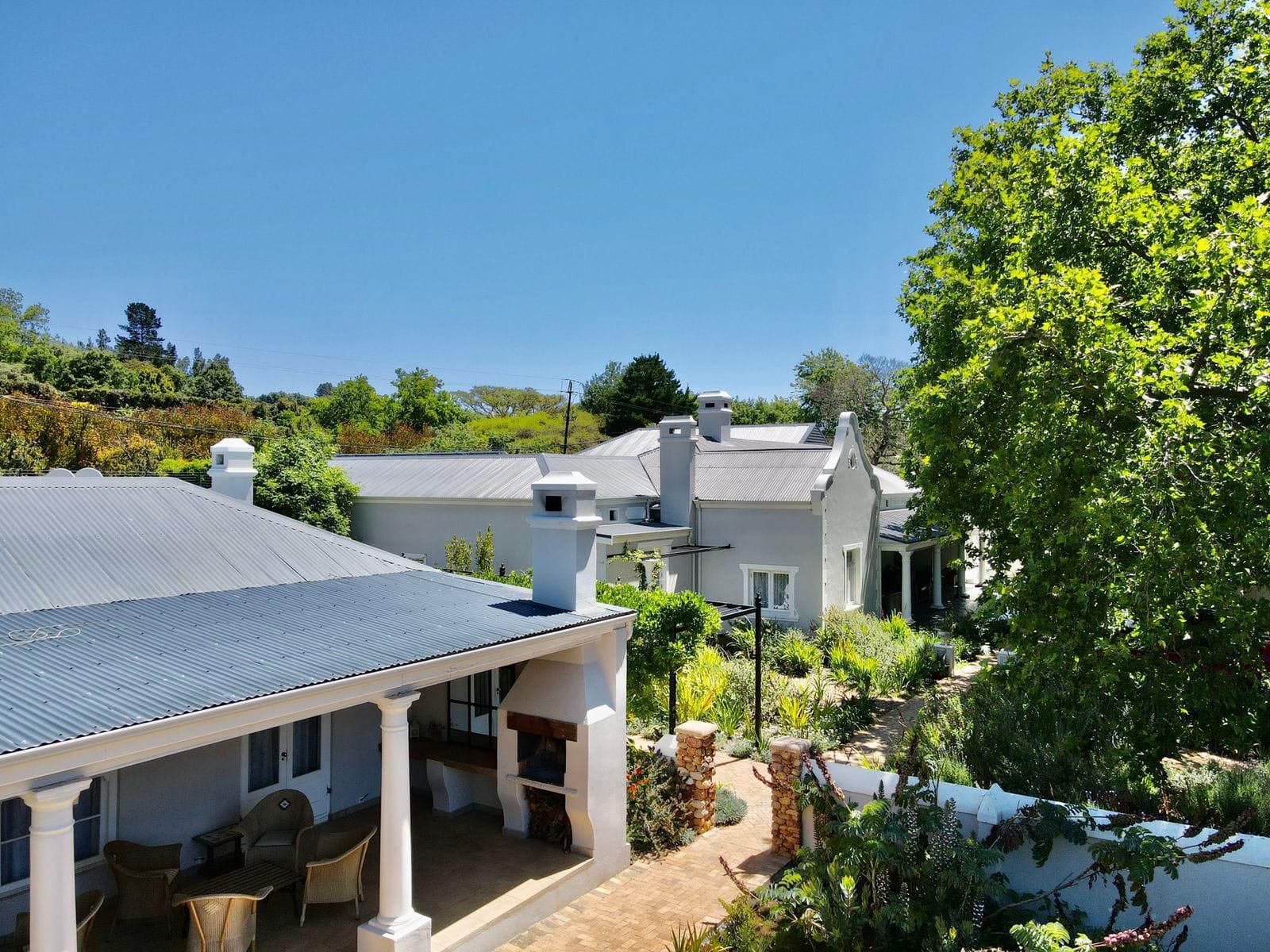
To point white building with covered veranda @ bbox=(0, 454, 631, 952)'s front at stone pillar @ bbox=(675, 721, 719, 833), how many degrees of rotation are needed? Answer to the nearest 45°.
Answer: approximately 45° to its left

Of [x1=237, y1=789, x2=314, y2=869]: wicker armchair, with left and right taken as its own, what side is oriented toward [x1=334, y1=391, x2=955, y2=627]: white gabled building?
back

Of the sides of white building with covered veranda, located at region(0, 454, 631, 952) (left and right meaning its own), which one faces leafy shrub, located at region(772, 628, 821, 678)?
left

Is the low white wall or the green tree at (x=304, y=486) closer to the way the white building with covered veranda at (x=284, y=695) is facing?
the low white wall

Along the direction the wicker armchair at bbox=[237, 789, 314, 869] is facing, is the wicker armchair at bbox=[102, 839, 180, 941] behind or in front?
in front

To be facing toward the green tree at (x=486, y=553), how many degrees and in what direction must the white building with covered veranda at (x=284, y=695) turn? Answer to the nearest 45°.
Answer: approximately 135° to its left

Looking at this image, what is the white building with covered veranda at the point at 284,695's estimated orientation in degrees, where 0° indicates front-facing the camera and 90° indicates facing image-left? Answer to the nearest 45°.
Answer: approximately 315°

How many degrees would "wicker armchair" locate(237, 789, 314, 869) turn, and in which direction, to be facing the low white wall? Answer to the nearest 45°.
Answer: approximately 90° to its left

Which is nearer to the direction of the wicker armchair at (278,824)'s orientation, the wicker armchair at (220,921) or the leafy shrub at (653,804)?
the wicker armchair
